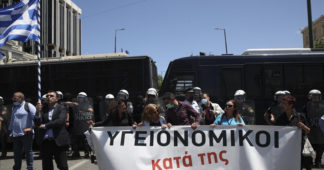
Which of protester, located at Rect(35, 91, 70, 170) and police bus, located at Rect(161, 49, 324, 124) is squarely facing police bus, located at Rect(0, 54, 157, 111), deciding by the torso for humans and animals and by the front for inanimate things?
police bus, located at Rect(161, 49, 324, 124)

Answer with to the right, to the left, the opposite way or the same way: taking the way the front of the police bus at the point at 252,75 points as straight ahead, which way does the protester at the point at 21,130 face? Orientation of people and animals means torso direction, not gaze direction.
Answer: to the left

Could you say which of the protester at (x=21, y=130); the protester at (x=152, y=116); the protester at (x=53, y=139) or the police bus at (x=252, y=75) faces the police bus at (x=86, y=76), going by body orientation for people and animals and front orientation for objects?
the police bus at (x=252, y=75)

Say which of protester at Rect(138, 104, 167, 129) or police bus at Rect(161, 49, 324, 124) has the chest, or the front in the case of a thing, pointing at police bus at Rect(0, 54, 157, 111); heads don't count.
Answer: police bus at Rect(161, 49, 324, 124)

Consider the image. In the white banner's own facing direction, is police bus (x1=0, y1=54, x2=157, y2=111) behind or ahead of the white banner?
behind

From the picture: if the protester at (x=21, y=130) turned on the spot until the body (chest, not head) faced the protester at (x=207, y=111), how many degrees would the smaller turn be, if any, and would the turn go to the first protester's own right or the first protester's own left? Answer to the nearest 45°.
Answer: approximately 135° to the first protester's own left

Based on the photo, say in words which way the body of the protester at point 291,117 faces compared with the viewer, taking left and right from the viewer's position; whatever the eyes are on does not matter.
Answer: facing the viewer and to the left of the viewer

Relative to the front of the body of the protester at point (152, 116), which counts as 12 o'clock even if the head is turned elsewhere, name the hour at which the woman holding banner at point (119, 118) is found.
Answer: The woman holding banner is roughly at 4 o'clock from the protester.

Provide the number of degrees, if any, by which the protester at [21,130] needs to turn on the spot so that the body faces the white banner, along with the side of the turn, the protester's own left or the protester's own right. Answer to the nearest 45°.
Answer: approximately 90° to the protester's own left

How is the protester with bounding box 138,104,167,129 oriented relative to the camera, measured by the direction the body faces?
toward the camera

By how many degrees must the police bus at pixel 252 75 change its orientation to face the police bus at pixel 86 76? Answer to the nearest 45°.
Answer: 0° — it already faces it

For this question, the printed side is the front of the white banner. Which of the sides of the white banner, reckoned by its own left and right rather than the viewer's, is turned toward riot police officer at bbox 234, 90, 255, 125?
back

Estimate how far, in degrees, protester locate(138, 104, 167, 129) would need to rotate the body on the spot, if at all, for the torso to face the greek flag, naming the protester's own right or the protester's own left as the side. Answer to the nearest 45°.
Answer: approximately 135° to the protester's own right

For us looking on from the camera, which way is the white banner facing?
facing the viewer
